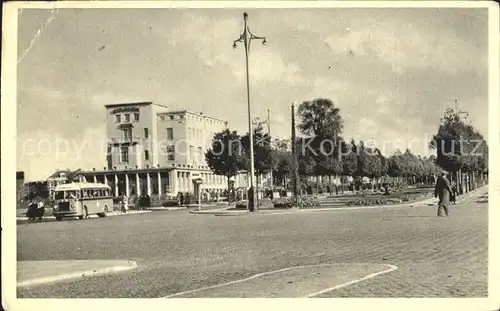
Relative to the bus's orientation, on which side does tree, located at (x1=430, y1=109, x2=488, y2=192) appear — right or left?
on its left

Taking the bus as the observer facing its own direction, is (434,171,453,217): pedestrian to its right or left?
on its left

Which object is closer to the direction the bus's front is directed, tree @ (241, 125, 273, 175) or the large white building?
the large white building
